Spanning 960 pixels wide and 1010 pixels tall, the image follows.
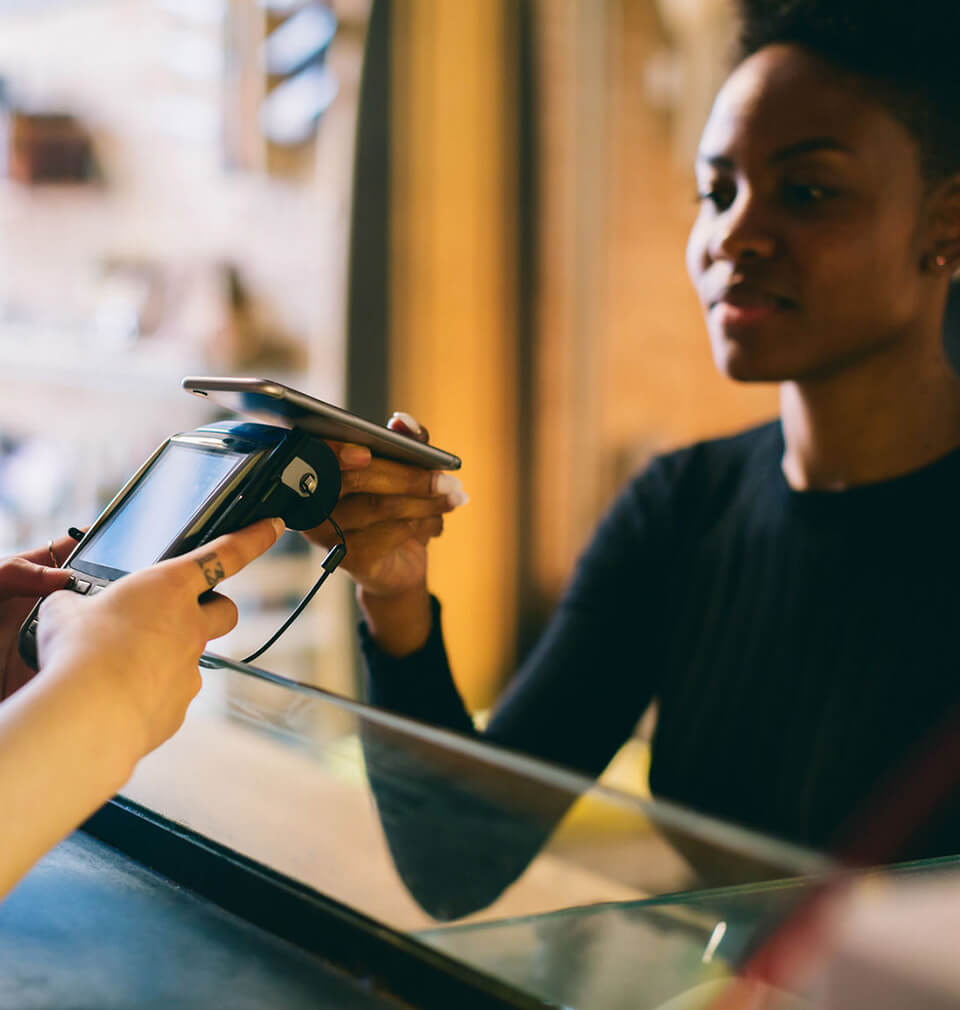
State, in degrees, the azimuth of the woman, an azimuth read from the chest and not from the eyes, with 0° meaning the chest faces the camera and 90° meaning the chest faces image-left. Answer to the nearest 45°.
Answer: approximately 45°

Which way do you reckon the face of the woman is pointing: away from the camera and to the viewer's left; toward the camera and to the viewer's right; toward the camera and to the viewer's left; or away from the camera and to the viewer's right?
toward the camera and to the viewer's left
